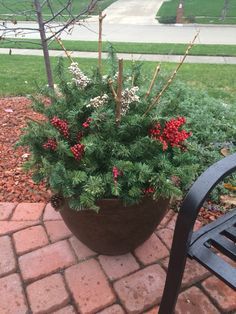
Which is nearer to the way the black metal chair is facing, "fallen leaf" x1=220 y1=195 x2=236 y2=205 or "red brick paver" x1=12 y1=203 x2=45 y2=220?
the red brick paver

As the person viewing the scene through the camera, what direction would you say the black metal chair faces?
facing the viewer and to the left of the viewer

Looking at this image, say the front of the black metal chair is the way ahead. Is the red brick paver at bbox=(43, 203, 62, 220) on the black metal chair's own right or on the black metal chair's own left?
on the black metal chair's own right

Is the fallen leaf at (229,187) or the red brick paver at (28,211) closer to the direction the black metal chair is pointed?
the red brick paver

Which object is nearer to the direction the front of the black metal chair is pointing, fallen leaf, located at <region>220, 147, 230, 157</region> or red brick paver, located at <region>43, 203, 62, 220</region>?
the red brick paver

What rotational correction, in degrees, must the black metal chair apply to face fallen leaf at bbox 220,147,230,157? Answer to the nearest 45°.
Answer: approximately 135° to its right
